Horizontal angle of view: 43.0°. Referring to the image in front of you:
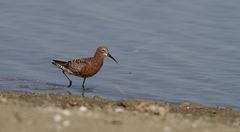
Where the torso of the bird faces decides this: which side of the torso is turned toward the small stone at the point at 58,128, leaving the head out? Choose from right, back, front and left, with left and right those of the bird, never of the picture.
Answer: right

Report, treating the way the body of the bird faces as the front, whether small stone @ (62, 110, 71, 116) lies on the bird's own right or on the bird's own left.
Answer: on the bird's own right

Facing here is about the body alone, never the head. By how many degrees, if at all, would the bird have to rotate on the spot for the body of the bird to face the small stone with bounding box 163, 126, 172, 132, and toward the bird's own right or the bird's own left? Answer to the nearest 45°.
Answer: approximately 90° to the bird's own right

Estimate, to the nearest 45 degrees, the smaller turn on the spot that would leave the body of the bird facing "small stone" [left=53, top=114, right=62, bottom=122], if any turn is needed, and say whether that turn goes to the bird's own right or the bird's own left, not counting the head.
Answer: approximately 90° to the bird's own right

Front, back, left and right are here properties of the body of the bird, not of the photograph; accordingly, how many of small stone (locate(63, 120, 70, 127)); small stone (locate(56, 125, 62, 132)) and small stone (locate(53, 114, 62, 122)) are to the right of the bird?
3

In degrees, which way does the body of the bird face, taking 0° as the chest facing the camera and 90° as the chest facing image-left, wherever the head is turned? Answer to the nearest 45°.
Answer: approximately 270°

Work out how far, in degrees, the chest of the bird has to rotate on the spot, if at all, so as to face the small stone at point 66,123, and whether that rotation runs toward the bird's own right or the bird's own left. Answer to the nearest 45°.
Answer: approximately 90° to the bird's own right
